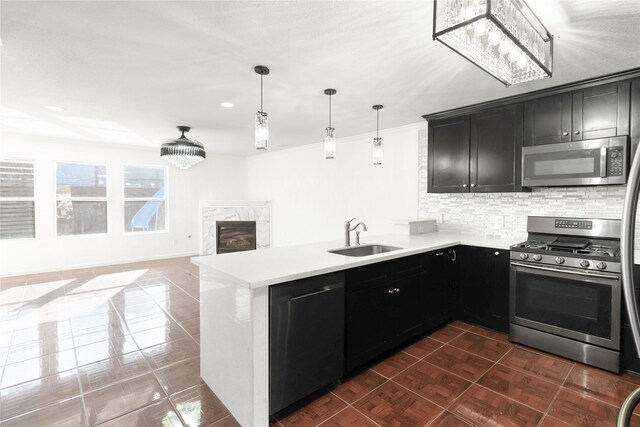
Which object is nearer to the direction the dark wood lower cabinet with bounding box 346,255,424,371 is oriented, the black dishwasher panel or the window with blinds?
the black dishwasher panel

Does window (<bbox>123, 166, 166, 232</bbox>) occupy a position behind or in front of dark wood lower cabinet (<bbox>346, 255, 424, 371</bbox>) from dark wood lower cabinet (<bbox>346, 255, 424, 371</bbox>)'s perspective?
behind

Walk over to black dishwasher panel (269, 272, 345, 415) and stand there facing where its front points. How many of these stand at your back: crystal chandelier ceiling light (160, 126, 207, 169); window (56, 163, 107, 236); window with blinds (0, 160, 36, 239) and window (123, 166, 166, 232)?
4

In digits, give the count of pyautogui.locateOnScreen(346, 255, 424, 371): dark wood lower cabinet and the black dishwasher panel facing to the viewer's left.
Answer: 0

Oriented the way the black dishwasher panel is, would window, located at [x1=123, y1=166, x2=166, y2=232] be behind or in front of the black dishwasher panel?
behind

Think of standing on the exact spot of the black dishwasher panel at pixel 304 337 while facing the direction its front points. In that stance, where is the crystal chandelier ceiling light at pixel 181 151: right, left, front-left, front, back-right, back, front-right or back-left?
back

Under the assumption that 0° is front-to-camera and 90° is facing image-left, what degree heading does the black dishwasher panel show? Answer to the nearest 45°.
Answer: approximately 315°

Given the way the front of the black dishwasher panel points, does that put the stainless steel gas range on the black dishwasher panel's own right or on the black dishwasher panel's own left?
on the black dishwasher panel's own left

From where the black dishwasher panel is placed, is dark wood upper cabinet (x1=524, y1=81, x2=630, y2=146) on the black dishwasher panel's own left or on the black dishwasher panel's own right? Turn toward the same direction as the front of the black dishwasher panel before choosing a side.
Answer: on the black dishwasher panel's own left

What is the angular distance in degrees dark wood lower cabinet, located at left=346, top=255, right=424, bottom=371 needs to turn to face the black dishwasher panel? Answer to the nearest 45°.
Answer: approximately 90° to its right
